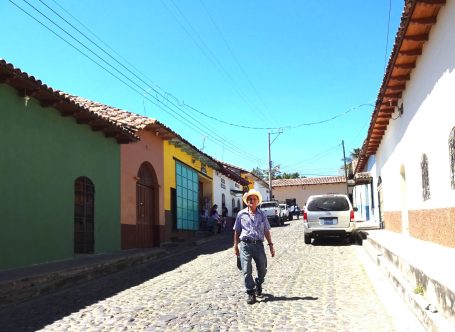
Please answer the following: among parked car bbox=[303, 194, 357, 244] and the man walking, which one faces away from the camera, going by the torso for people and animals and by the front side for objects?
the parked car

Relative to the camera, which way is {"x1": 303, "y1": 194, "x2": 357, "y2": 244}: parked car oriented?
away from the camera

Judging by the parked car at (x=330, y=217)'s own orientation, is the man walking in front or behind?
behind

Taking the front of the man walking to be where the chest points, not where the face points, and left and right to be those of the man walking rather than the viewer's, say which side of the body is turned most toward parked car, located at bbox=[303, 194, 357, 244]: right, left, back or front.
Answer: back

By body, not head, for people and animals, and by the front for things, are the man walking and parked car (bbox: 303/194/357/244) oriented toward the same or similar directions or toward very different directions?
very different directions

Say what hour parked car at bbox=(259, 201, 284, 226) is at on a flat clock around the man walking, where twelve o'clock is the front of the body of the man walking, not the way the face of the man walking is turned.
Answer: The parked car is roughly at 6 o'clock from the man walking.

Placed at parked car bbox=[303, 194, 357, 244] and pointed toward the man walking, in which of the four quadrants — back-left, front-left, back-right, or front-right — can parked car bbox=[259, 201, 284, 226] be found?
back-right

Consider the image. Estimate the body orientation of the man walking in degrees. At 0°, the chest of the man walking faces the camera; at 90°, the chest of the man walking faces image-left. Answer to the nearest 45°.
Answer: approximately 0°

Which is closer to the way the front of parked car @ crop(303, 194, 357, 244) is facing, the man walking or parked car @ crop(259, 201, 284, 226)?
the parked car
